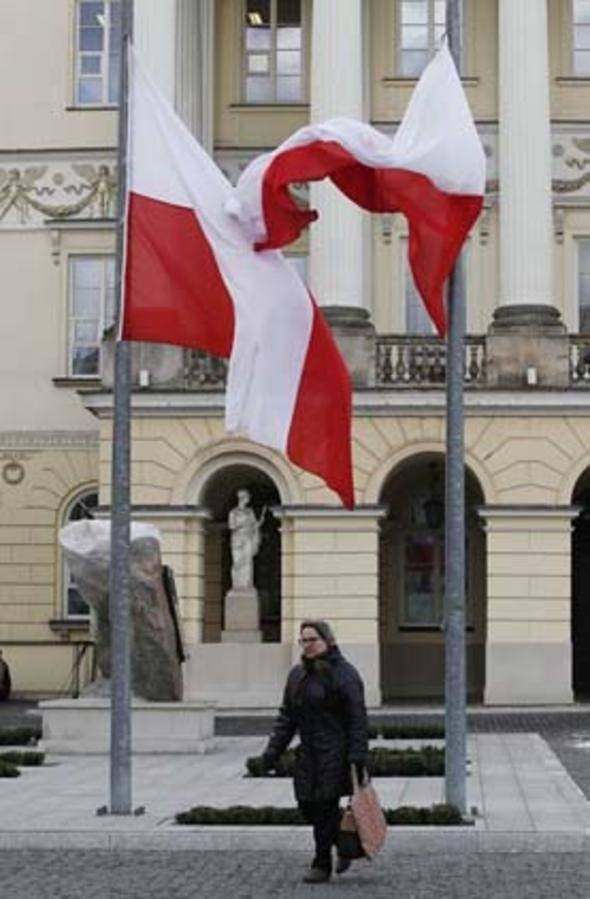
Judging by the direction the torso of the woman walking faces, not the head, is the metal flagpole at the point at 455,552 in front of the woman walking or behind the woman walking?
behind

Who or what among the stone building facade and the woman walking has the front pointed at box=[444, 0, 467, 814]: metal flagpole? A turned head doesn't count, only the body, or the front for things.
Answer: the stone building facade

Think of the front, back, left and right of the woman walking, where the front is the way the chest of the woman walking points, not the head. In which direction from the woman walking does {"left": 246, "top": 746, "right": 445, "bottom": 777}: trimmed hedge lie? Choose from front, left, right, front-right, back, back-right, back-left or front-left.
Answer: back-right

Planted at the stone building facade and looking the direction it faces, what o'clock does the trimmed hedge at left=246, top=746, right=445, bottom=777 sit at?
The trimmed hedge is roughly at 12 o'clock from the stone building facade.

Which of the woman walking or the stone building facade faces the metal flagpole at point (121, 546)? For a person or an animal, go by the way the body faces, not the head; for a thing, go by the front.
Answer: the stone building facade

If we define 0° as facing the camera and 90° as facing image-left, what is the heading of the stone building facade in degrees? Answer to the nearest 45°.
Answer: approximately 0°
